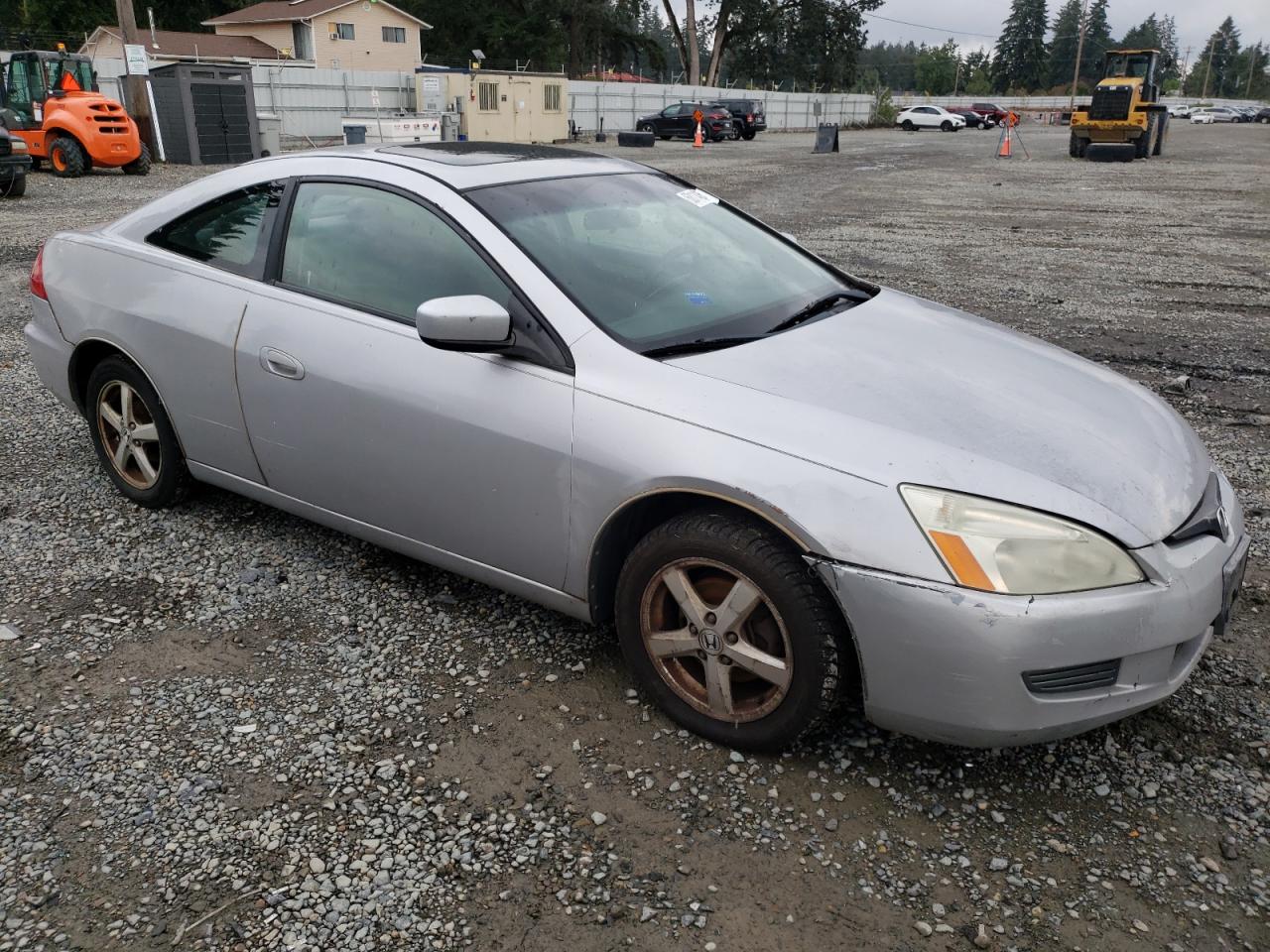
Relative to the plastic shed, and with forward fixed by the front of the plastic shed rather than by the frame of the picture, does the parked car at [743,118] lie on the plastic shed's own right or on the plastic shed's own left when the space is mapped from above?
on the plastic shed's own left

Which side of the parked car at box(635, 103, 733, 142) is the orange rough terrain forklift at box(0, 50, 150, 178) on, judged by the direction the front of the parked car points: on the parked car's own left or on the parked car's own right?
on the parked car's own left

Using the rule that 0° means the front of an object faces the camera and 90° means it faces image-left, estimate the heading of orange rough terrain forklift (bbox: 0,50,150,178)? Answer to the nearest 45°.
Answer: approximately 135°

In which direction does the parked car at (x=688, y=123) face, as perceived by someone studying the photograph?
facing away from the viewer and to the left of the viewer

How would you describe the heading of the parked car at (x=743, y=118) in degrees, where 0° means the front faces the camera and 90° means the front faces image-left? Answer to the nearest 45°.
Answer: approximately 135°

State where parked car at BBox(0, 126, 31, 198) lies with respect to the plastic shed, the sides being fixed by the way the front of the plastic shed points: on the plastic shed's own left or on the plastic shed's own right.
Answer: on the plastic shed's own right

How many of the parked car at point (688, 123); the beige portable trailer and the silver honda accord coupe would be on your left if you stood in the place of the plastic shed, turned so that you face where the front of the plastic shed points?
2

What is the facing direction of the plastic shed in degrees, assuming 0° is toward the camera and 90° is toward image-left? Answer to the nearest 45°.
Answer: approximately 315°

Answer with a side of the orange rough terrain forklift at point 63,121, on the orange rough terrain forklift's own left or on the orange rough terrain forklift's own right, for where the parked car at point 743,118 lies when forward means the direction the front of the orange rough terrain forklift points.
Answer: on the orange rough terrain forklift's own right

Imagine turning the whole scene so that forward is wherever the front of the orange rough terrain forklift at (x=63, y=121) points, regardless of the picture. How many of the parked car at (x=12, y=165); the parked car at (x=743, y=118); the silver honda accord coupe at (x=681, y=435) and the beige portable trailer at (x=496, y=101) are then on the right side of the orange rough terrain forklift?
2
